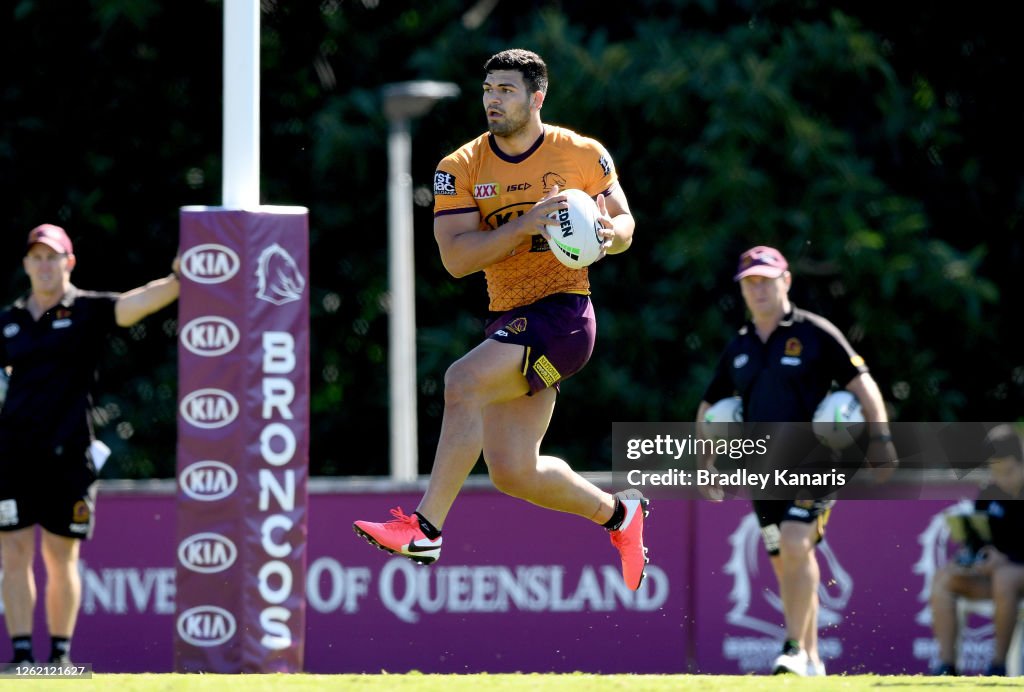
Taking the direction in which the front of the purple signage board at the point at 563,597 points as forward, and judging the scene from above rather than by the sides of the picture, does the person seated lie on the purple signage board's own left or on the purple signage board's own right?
on the purple signage board's own left

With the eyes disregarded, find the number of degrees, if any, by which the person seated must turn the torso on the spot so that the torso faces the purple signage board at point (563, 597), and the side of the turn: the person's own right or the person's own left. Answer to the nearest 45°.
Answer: approximately 45° to the person's own right

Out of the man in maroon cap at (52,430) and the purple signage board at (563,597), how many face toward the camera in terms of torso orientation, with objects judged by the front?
2

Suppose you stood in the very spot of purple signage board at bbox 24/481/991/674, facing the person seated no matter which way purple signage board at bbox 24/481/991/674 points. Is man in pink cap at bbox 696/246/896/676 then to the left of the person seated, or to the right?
right

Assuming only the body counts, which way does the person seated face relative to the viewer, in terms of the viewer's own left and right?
facing the viewer and to the left of the viewer

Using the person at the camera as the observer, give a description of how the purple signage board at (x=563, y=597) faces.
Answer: facing the viewer

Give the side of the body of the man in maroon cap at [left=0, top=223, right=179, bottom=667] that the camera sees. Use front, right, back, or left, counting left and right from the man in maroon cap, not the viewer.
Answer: front

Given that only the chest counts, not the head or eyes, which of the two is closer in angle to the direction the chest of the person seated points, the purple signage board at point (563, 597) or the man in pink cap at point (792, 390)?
the man in pink cap

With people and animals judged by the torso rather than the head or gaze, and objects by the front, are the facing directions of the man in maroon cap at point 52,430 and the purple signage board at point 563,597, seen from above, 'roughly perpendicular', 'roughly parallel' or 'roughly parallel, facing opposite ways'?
roughly parallel

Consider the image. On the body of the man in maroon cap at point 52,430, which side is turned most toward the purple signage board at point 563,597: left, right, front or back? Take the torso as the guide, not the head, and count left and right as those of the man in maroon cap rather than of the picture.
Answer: left

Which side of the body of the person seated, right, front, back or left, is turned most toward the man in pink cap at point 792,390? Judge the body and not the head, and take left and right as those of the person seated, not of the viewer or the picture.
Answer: front

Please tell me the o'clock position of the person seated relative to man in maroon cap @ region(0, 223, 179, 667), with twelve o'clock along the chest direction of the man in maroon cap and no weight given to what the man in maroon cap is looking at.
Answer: The person seated is roughly at 9 o'clock from the man in maroon cap.

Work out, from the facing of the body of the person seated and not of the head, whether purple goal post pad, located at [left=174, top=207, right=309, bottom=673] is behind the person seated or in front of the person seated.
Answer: in front

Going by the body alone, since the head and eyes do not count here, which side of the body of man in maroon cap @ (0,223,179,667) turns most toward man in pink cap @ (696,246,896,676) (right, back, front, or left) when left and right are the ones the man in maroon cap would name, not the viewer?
left
